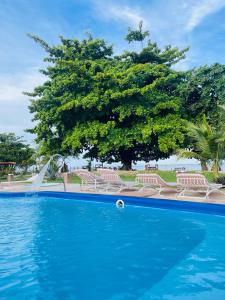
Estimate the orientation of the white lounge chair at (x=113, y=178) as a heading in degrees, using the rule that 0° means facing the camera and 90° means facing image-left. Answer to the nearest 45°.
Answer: approximately 315°

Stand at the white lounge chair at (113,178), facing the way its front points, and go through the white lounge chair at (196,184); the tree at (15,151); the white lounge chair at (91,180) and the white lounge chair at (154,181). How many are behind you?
2

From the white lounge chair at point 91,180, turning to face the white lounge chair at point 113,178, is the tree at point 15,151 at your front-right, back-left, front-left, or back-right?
back-left

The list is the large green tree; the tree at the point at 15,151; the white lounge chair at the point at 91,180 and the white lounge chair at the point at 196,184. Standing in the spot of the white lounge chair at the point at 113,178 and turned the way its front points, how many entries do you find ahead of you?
1

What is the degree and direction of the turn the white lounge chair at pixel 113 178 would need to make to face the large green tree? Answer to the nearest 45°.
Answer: approximately 135° to its left

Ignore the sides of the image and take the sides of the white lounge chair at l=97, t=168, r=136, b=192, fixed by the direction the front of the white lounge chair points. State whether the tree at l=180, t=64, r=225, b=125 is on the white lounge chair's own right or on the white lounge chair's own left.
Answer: on the white lounge chair's own left

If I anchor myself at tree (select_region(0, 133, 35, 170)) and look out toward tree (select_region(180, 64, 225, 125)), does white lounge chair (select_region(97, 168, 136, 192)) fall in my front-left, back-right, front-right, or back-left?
front-right

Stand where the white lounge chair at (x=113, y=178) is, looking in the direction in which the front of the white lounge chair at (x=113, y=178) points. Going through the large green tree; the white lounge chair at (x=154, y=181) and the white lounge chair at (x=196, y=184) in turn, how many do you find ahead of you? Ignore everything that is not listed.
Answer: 2

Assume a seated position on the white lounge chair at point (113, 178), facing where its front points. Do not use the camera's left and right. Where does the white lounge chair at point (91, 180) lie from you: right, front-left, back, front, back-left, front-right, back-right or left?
back

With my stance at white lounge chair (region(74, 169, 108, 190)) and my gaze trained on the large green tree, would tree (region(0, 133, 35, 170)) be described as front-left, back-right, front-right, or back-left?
front-left

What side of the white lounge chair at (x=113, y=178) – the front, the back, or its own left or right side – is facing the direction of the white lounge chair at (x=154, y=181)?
front

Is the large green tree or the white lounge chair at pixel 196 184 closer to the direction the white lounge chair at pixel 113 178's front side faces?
the white lounge chair

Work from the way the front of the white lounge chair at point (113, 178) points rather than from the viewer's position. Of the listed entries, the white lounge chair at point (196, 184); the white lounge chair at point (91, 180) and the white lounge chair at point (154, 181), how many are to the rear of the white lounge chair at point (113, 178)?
1

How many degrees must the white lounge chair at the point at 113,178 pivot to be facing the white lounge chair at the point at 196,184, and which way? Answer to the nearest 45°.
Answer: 0° — it already faces it
